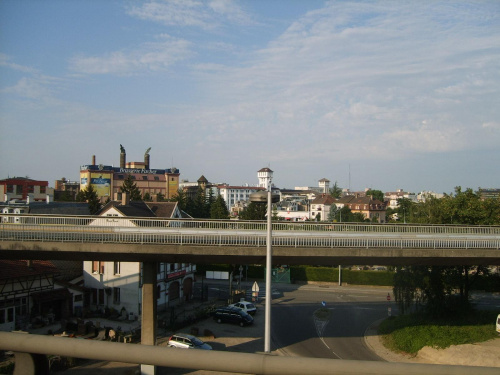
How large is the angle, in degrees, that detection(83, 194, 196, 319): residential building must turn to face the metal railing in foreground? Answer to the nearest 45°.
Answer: approximately 45° to its right

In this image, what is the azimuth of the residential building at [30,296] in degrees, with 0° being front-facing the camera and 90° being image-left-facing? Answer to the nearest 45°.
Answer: approximately 315°

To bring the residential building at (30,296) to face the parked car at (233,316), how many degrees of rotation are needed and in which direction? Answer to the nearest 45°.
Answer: approximately 45° to its left

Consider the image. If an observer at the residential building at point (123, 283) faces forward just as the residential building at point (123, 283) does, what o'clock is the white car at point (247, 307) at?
The white car is roughly at 11 o'clock from the residential building.

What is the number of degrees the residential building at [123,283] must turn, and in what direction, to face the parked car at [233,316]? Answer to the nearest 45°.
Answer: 0° — it already faces it

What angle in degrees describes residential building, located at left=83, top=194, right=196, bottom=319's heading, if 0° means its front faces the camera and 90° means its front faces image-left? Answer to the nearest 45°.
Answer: approximately 315°

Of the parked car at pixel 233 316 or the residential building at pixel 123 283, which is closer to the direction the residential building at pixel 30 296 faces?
the parked car

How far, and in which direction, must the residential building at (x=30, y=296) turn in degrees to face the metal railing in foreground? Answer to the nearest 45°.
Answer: approximately 45° to its right

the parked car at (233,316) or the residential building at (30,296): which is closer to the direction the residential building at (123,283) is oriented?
the parked car
